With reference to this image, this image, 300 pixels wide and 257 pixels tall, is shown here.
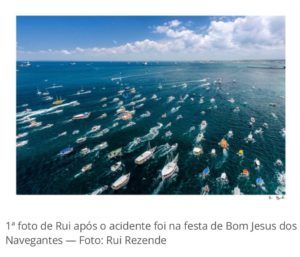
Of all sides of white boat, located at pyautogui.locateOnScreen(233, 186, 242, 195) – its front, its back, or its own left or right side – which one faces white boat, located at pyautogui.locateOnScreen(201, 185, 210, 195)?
left

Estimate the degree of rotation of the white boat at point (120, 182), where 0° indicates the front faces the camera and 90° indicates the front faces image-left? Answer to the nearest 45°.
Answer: approximately 225°

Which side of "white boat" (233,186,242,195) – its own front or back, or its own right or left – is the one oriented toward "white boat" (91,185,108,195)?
left

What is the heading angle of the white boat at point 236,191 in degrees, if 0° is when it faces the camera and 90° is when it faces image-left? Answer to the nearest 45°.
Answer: approximately 180°

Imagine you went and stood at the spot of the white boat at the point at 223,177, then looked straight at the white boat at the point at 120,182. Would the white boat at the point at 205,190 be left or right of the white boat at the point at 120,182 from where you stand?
left
